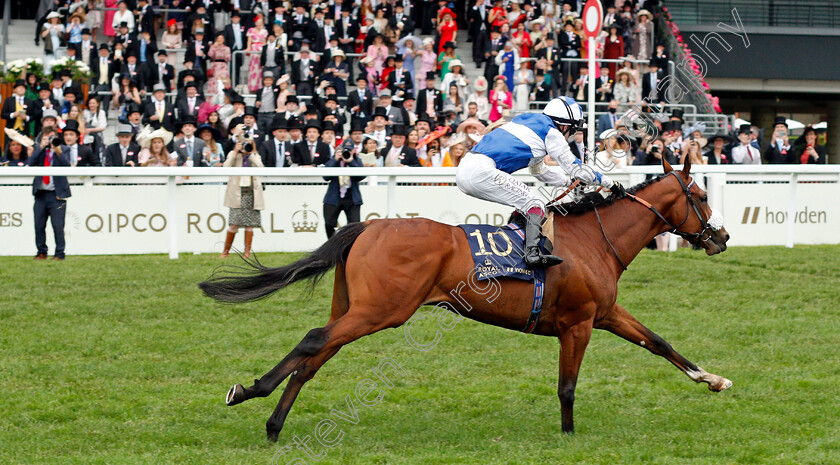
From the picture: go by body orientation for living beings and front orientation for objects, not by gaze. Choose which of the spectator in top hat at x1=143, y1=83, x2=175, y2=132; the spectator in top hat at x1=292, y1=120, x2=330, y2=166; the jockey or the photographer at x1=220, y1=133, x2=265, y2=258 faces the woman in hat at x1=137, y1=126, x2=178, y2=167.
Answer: the spectator in top hat at x1=143, y1=83, x2=175, y2=132

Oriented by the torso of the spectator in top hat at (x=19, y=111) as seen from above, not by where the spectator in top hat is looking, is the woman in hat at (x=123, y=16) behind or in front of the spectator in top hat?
behind

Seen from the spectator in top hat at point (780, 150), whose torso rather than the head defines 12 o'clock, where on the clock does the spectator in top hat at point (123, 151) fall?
the spectator in top hat at point (123, 151) is roughly at 2 o'clock from the spectator in top hat at point (780, 150).

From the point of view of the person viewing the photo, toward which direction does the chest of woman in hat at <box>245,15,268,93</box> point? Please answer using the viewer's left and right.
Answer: facing the viewer

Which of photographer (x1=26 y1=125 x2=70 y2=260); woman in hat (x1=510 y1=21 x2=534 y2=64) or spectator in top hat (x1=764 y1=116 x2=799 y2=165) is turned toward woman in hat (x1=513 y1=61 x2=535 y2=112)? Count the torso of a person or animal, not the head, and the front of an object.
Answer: woman in hat (x1=510 y1=21 x2=534 y2=64)

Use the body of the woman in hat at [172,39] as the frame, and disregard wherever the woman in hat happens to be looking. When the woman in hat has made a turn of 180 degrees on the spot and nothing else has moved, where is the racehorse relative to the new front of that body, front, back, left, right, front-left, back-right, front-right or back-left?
back

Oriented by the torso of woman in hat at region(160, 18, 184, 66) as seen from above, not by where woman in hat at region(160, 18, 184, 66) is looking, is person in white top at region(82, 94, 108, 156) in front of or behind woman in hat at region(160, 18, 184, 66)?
in front

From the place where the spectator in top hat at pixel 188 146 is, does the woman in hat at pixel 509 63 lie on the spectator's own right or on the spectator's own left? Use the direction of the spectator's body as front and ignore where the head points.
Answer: on the spectator's own left

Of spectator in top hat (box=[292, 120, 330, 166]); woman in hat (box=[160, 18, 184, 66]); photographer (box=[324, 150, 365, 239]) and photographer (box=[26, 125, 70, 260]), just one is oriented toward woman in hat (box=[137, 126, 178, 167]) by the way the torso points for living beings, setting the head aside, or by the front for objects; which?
woman in hat (box=[160, 18, 184, 66])

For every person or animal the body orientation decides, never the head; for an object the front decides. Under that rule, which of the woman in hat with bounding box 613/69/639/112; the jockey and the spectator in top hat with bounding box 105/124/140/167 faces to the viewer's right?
the jockey

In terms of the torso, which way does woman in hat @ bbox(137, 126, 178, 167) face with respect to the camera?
toward the camera

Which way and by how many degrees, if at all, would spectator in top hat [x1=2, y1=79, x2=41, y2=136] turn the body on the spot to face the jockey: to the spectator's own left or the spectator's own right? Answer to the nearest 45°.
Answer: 0° — they already face them

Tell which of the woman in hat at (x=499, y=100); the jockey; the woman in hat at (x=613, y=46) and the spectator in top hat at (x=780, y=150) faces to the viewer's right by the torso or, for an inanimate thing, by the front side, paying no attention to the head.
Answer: the jockey

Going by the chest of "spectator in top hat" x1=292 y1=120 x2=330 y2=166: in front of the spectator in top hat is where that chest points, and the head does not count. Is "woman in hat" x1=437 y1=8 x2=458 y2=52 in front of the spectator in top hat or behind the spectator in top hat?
behind

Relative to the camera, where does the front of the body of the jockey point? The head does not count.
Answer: to the viewer's right

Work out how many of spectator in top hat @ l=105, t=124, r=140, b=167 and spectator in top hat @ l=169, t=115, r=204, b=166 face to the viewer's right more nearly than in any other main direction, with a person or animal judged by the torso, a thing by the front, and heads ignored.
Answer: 0
